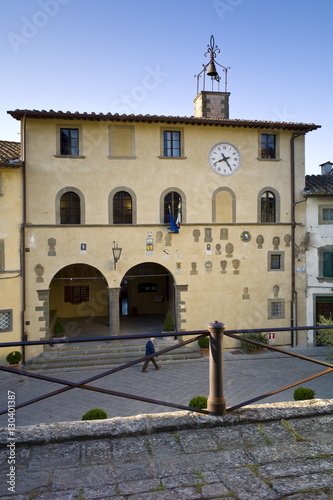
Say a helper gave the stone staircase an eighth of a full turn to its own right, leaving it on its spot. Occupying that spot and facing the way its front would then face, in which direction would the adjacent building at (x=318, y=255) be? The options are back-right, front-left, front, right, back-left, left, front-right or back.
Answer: back-left

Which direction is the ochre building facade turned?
toward the camera

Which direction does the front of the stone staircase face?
toward the camera

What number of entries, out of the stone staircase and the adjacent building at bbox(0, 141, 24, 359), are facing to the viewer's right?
0

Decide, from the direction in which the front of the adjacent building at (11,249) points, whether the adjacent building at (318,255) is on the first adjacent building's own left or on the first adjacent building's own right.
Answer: on the first adjacent building's own left
